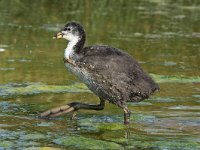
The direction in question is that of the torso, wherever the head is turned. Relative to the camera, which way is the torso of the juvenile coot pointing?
to the viewer's left
